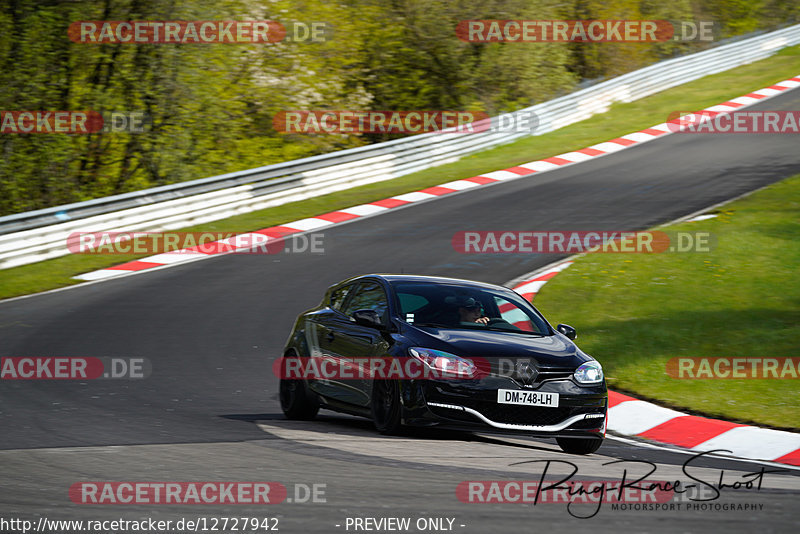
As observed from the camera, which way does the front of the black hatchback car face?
facing the viewer and to the right of the viewer

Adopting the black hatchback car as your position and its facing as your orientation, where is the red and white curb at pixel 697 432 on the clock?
The red and white curb is roughly at 10 o'clock from the black hatchback car.

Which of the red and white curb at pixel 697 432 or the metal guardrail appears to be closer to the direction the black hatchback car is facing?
the red and white curb

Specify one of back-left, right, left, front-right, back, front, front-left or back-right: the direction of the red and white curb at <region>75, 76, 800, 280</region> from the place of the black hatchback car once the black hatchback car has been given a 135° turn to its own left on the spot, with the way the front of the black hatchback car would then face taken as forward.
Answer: front

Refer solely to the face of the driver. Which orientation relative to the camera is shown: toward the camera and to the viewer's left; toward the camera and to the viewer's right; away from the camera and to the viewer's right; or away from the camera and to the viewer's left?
toward the camera and to the viewer's right

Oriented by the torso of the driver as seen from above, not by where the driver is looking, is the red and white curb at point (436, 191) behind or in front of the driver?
behind

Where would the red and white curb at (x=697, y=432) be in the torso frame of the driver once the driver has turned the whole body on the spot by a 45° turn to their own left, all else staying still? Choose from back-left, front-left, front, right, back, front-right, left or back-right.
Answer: front

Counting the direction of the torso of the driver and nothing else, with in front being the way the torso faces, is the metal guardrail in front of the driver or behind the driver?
behind
